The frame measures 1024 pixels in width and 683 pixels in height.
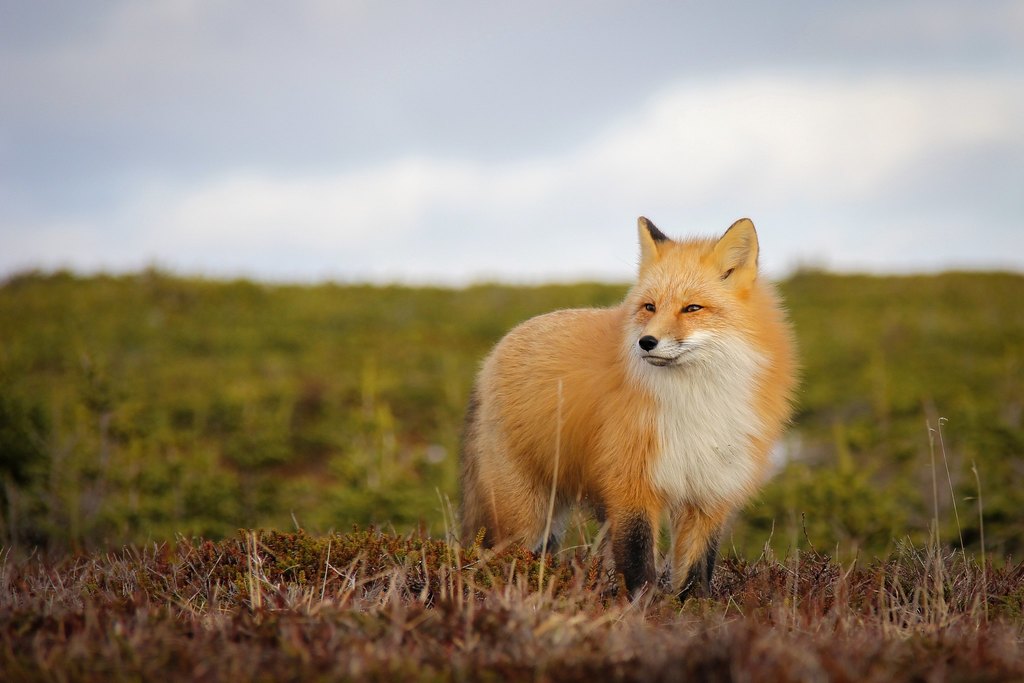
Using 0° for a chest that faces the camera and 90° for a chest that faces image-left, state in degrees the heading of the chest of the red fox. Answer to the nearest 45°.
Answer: approximately 315°
